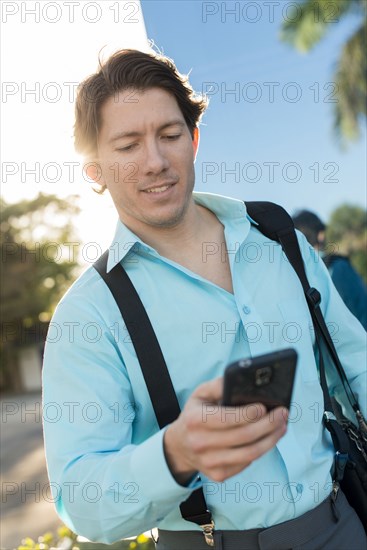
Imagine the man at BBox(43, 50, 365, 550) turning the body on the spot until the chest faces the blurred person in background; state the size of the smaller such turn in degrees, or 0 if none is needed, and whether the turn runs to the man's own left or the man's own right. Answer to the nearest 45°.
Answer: approximately 180°

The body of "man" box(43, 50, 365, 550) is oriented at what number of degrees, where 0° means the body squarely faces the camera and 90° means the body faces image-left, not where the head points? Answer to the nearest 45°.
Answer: approximately 0°
